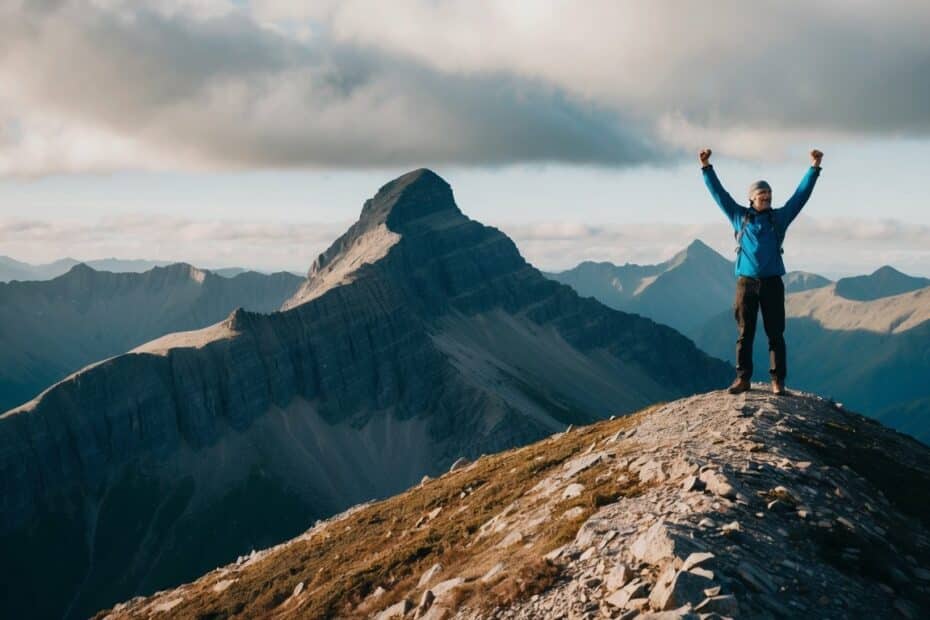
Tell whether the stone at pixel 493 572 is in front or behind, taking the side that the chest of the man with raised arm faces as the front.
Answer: in front

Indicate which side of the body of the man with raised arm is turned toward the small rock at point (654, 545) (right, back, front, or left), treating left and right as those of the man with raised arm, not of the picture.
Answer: front

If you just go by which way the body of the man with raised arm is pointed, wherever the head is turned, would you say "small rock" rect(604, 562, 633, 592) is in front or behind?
in front

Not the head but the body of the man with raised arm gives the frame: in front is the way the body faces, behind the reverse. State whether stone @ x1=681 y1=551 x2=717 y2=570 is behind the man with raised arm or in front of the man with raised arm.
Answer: in front

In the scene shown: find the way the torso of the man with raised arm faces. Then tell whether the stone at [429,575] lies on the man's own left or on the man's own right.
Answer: on the man's own right

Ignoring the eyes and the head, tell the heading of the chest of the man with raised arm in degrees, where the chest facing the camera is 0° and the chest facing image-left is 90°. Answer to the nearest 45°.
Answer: approximately 0°

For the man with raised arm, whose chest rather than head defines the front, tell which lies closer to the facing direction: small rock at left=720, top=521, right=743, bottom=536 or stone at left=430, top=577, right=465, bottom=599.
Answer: the small rock

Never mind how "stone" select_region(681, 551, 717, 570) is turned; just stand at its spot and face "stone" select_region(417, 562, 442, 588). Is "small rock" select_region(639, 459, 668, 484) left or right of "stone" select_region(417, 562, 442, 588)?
right

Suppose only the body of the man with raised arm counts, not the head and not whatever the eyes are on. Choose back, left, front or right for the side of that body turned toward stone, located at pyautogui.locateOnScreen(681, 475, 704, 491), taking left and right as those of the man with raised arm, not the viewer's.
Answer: front

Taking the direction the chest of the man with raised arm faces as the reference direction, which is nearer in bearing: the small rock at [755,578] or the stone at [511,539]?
the small rock

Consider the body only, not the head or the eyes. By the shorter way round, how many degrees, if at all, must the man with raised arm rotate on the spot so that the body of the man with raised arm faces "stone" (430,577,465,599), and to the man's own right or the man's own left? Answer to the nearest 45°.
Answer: approximately 45° to the man's own right
